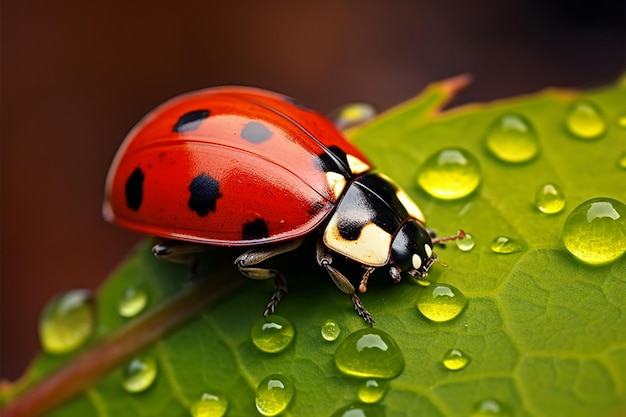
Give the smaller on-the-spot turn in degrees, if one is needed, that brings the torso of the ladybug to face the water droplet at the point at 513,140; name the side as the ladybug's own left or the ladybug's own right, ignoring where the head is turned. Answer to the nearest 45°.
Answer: approximately 45° to the ladybug's own left

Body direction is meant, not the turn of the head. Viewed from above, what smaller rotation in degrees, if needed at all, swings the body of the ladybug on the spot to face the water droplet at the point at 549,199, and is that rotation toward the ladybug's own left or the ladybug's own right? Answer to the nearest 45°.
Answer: approximately 45° to the ladybug's own left

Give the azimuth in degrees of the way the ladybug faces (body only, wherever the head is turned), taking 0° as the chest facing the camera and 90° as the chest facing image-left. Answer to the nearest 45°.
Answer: approximately 315°
